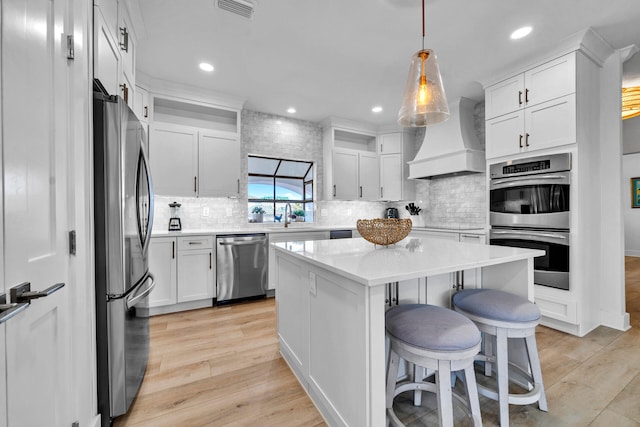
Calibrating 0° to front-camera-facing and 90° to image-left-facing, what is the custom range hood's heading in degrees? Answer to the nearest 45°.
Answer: approximately 45°

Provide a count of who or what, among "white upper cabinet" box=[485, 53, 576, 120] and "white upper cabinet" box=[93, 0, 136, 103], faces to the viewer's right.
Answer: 1

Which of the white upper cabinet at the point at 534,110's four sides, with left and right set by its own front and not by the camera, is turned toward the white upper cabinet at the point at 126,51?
front

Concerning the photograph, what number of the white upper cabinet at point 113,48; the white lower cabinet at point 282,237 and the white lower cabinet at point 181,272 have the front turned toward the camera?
2

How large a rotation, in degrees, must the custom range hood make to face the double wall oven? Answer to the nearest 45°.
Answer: approximately 90° to its left

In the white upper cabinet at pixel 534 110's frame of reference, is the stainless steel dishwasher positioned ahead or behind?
ahead

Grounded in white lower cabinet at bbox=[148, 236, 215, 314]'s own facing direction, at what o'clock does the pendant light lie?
The pendant light is roughly at 11 o'clock from the white lower cabinet.

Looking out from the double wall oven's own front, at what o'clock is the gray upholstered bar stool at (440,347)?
The gray upholstered bar stool is roughly at 11 o'clock from the double wall oven.

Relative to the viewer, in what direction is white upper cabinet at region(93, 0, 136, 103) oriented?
to the viewer's right
